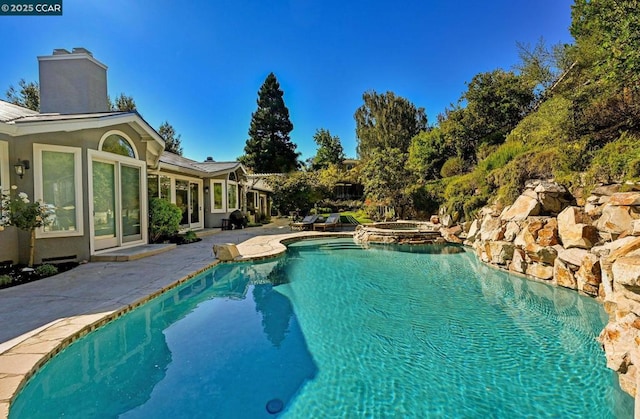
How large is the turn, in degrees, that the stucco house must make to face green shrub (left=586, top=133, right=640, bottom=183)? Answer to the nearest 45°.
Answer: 0° — it already faces it

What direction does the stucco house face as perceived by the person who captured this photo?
facing the viewer and to the right of the viewer

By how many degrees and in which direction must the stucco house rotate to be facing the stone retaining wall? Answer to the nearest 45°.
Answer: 0° — it already faces it

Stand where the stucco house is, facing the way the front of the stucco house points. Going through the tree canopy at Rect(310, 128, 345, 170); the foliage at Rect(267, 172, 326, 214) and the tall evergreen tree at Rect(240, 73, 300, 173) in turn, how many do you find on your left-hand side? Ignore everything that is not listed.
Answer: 3

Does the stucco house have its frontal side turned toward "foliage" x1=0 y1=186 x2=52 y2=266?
no

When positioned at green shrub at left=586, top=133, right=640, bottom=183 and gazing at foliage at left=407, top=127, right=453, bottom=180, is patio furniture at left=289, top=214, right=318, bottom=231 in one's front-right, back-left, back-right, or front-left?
front-left

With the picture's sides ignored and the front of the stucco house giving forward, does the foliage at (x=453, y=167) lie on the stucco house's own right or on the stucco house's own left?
on the stucco house's own left

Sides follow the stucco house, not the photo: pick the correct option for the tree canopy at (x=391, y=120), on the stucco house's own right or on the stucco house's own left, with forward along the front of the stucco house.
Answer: on the stucco house's own left

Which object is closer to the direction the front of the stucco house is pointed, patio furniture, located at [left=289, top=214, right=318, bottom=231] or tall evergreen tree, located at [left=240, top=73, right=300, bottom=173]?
the patio furniture

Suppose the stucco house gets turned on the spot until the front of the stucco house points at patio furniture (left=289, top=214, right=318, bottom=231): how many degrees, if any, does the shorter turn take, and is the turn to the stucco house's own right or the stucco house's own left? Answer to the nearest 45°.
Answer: approximately 90° to the stucco house's own left

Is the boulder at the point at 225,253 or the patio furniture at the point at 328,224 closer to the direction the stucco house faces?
the boulder

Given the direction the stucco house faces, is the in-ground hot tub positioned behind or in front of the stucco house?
in front

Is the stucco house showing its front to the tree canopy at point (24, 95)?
no

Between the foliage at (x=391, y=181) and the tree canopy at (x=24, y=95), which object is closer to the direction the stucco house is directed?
the foliage

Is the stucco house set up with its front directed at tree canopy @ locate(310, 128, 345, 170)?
no

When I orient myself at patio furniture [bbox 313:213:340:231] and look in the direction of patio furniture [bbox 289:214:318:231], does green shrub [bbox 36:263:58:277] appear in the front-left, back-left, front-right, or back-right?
front-left

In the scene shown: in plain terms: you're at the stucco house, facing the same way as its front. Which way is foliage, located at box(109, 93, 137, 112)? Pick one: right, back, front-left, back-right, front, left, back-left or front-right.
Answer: back-left

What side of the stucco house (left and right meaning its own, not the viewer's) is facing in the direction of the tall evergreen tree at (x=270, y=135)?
left
